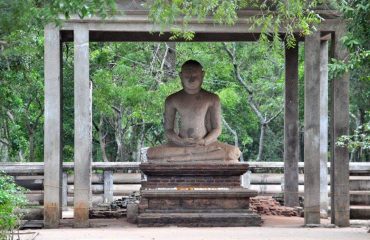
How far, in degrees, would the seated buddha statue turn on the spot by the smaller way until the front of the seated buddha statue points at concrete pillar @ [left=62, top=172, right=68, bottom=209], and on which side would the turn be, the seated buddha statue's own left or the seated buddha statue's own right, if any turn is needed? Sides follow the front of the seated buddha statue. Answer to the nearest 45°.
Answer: approximately 135° to the seated buddha statue's own right

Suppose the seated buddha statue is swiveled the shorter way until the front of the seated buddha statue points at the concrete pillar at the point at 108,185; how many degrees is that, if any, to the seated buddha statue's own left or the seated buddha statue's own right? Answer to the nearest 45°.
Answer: approximately 135° to the seated buddha statue's own right

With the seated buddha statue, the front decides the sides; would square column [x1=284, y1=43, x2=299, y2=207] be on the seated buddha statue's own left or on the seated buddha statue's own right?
on the seated buddha statue's own left

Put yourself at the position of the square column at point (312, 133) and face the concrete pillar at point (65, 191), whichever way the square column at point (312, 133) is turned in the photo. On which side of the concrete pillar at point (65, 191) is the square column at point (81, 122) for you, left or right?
left

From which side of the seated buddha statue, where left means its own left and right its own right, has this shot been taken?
front

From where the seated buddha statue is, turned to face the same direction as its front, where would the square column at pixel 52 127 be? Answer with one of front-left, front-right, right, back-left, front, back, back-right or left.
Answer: front-right

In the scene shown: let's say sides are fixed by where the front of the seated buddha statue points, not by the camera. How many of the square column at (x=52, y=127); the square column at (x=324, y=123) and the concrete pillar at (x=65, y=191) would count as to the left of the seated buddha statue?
1

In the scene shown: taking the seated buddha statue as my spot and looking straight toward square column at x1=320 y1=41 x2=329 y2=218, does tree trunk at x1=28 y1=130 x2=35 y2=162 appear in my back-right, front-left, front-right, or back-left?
back-left

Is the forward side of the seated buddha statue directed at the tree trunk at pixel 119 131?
no

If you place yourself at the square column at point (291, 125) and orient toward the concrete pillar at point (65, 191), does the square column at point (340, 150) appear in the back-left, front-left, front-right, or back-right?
back-left

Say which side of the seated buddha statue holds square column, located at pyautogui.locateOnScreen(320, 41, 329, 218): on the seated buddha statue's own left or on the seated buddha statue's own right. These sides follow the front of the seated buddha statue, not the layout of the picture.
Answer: on the seated buddha statue's own left

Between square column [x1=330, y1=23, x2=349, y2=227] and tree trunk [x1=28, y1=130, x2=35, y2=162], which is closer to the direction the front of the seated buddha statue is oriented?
the square column

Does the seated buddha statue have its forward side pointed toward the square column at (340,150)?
no

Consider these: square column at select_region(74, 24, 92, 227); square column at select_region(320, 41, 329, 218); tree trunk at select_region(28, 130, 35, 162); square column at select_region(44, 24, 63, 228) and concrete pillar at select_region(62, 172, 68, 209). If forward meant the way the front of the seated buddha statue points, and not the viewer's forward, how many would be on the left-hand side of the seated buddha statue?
1

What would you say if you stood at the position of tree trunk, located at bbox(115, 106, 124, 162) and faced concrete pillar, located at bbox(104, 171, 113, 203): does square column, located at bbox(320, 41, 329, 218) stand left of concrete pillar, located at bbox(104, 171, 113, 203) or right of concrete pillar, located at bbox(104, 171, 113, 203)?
left
